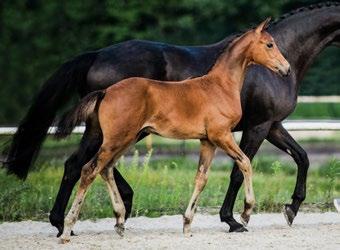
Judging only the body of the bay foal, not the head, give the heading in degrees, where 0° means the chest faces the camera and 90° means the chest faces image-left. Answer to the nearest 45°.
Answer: approximately 270°

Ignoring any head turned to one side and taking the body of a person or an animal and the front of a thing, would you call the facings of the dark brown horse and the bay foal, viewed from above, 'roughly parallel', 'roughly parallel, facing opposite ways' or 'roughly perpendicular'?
roughly parallel

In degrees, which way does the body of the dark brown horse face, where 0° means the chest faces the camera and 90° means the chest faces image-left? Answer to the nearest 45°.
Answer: approximately 270°

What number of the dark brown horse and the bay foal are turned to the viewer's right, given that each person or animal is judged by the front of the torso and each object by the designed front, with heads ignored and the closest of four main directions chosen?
2
